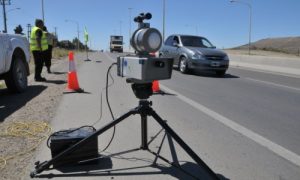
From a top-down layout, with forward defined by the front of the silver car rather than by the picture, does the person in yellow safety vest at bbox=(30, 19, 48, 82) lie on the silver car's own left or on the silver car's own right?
on the silver car's own right

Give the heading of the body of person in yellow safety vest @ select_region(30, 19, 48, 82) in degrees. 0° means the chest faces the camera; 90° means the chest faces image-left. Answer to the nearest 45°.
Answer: approximately 270°

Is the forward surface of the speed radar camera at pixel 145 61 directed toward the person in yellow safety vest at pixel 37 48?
no

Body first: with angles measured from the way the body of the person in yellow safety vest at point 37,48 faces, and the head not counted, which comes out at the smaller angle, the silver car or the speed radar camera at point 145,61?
the silver car

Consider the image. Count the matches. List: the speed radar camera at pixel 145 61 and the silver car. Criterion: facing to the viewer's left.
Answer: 0

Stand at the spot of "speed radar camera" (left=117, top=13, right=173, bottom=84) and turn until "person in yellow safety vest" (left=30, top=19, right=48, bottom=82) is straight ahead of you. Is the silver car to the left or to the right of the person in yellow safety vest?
right

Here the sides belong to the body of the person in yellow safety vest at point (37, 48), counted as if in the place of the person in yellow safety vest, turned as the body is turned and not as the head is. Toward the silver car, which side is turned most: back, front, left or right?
front

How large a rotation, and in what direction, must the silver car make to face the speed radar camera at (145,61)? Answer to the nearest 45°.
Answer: approximately 45° to its right

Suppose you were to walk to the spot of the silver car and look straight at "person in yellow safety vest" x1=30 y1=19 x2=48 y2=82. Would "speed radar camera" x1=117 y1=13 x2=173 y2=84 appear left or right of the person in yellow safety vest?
left
